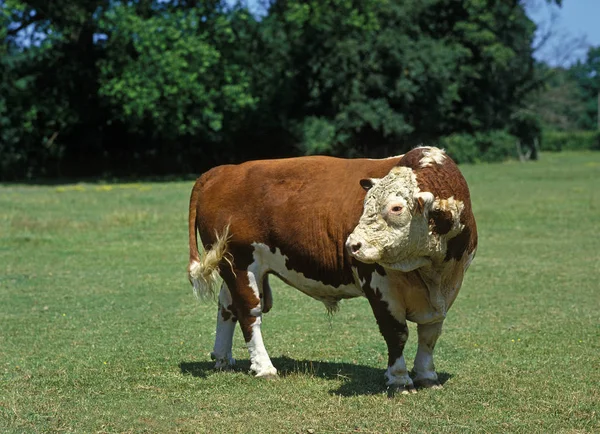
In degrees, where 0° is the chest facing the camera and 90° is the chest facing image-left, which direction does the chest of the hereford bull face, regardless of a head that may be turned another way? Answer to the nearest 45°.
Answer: approximately 315°
